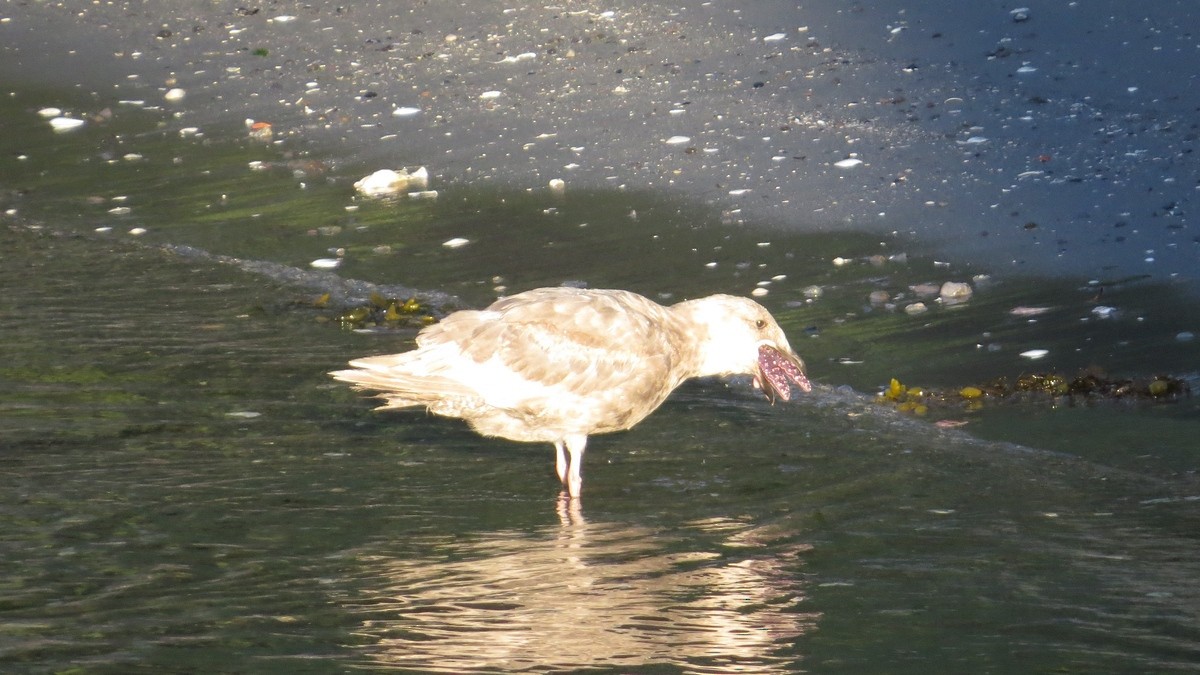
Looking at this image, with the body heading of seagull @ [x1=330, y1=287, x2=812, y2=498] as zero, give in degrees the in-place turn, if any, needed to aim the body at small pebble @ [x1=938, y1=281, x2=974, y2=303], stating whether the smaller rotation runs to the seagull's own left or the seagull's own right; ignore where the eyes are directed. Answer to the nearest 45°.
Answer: approximately 45° to the seagull's own left

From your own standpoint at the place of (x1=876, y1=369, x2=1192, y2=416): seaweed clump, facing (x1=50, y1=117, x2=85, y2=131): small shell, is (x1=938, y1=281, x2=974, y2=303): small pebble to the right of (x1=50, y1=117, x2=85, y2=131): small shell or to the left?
right

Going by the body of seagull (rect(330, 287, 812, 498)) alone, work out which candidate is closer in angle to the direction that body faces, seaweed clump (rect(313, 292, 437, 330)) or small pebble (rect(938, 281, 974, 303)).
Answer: the small pebble

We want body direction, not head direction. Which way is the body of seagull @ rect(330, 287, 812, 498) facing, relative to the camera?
to the viewer's right

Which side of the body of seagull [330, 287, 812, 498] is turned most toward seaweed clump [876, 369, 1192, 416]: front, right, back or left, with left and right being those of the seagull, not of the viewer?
front

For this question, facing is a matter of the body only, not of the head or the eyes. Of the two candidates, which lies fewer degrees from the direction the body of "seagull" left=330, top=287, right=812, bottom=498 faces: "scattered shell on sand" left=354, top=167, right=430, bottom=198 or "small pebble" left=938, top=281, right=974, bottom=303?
the small pebble

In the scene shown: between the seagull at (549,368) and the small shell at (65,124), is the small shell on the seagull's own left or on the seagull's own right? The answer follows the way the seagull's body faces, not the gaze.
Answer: on the seagull's own left

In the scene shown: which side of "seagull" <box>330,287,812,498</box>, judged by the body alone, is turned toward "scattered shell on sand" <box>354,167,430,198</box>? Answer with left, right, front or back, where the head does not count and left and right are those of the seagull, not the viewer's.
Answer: left

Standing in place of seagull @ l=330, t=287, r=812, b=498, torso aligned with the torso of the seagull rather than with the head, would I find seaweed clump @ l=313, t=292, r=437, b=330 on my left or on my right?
on my left
